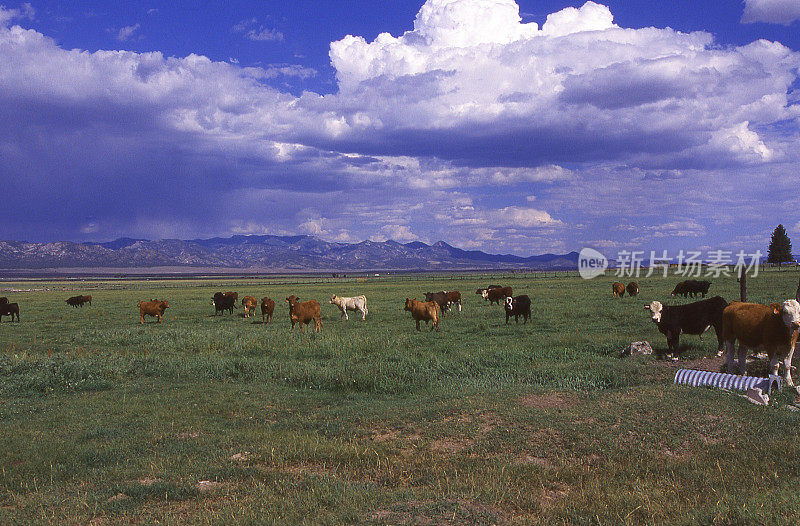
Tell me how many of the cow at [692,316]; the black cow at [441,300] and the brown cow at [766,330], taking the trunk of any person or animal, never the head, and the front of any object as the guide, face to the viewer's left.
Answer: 2

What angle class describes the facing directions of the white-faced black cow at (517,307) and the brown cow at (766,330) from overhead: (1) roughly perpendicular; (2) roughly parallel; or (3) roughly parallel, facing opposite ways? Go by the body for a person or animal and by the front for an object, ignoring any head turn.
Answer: roughly perpendicular

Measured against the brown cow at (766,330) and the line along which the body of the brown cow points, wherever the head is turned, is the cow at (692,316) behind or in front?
behind

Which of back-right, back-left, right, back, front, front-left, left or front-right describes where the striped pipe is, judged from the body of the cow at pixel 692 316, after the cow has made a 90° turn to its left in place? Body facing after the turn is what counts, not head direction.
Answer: front

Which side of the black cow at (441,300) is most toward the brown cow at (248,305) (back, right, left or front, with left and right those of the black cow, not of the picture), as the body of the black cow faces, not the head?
front

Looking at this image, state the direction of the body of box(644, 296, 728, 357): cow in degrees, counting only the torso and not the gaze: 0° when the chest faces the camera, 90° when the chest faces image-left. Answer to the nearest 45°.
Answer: approximately 90°

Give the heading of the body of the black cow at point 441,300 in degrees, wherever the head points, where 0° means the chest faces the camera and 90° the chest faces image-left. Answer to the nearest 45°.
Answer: approximately 90°

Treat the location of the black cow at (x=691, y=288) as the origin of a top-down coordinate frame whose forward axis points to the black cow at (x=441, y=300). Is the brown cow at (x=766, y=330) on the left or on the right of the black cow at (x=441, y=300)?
left

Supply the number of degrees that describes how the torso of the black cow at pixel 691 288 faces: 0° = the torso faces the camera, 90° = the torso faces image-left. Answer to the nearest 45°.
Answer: approximately 90°

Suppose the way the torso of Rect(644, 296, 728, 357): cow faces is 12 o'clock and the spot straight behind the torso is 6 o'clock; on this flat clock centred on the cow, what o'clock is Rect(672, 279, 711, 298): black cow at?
The black cow is roughly at 3 o'clock from the cow.

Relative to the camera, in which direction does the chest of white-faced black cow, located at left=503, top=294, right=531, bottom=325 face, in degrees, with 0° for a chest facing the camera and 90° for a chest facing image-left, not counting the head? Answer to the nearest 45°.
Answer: approximately 45°
